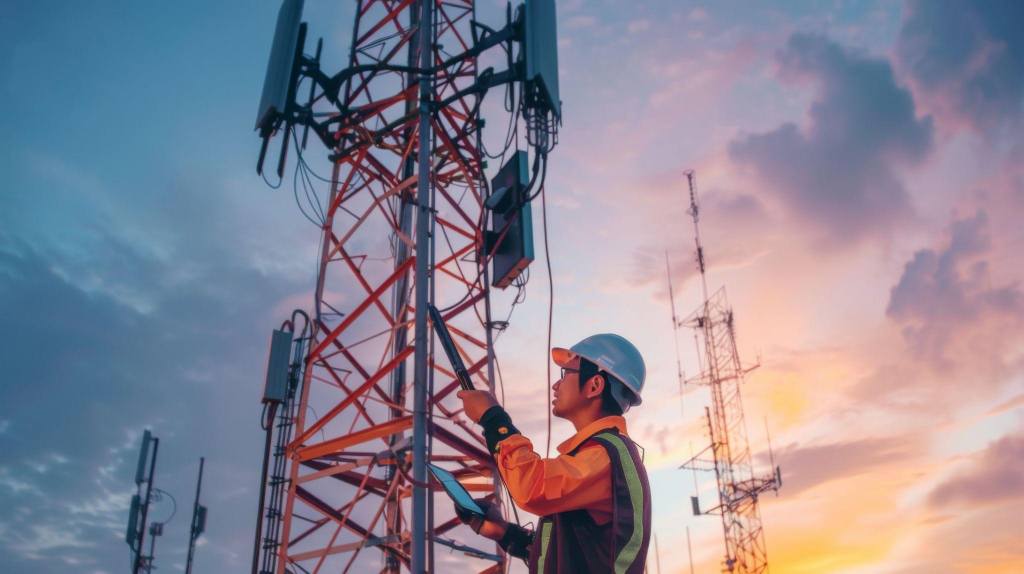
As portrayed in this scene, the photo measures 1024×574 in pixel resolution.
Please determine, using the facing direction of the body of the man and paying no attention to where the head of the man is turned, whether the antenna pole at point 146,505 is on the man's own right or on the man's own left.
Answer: on the man's own right

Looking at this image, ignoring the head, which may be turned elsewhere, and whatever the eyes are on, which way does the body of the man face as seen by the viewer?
to the viewer's left

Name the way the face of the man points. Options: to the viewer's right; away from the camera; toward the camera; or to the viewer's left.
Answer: to the viewer's left
